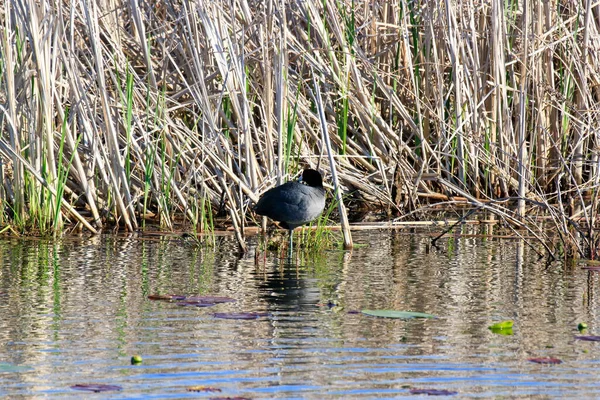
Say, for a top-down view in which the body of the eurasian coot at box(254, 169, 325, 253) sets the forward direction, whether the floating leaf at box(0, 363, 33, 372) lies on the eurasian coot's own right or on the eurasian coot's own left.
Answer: on the eurasian coot's own right

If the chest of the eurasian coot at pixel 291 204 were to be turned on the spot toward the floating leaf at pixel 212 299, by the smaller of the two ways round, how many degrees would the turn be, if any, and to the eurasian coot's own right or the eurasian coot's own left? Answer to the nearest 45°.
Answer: approximately 90° to the eurasian coot's own right

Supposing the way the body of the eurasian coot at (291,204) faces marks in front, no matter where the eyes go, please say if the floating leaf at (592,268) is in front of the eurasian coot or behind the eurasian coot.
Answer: in front

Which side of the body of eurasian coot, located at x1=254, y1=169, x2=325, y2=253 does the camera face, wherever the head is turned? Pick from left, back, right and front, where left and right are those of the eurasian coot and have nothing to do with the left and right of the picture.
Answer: right

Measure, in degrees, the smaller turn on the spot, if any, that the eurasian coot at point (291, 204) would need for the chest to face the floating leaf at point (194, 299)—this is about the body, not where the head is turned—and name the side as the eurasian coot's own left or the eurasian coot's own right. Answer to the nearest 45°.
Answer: approximately 90° to the eurasian coot's own right

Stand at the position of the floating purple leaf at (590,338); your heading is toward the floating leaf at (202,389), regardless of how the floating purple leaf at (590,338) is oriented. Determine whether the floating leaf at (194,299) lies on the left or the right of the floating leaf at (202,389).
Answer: right

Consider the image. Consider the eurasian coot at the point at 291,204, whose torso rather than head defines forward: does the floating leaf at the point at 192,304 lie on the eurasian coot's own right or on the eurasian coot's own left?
on the eurasian coot's own right

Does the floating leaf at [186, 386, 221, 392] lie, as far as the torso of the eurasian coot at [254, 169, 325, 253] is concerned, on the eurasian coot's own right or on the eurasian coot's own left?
on the eurasian coot's own right

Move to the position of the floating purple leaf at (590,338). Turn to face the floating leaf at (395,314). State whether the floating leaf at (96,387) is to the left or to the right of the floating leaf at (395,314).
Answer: left

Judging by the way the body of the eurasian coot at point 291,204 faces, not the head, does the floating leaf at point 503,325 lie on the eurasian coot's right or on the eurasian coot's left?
on the eurasian coot's right
